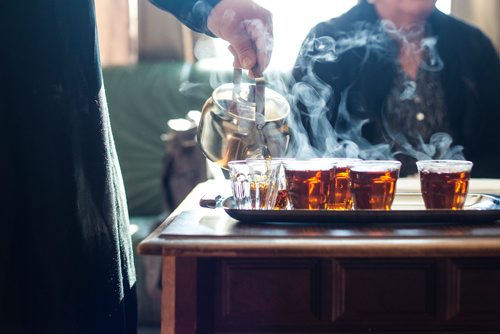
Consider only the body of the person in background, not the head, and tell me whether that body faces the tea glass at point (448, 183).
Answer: yes

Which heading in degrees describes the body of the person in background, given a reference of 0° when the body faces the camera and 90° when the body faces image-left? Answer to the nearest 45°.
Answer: approximately 0°

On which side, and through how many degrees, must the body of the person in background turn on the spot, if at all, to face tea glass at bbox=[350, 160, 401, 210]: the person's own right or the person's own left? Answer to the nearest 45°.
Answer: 0° — they already face it

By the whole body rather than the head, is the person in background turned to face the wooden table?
yes

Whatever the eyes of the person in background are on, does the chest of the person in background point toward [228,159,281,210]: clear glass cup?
yes

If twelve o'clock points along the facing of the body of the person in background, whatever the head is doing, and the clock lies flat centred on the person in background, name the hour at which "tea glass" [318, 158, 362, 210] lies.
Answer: The tea glass is roughly at 12 o'clock from the person in background.

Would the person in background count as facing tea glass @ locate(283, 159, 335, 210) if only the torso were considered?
yes
